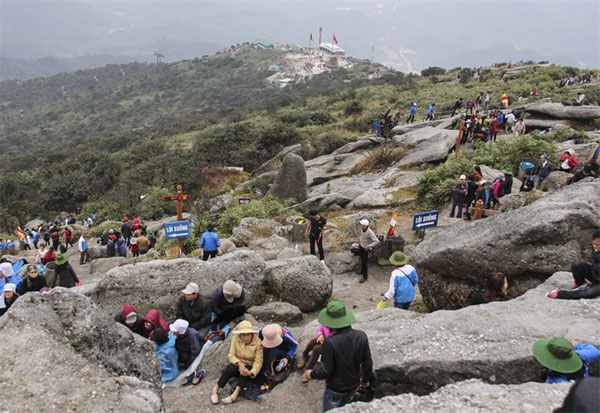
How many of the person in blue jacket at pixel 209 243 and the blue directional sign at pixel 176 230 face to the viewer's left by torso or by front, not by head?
0

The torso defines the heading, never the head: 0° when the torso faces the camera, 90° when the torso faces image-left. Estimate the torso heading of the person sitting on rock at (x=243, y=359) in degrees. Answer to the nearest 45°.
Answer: approximately 45°

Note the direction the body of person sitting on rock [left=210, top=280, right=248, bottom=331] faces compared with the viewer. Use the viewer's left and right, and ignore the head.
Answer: facing the viewer and to the left of the viewer

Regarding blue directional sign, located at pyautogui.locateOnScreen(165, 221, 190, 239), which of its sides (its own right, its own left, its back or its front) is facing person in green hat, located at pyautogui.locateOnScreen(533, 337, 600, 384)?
front

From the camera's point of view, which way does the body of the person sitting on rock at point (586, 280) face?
to the viewer's left

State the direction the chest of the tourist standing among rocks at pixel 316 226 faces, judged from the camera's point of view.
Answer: toward the camera

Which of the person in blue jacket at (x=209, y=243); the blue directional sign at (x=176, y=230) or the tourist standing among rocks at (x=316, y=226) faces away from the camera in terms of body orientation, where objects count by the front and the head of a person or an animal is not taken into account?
the person in blue jacket

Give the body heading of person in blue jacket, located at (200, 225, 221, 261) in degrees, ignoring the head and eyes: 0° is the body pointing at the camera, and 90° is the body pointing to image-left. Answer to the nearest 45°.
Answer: approximately 180°

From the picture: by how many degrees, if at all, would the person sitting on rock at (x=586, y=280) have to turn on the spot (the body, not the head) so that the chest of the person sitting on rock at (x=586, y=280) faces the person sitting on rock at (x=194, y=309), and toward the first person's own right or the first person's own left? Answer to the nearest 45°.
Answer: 0° — they already face them

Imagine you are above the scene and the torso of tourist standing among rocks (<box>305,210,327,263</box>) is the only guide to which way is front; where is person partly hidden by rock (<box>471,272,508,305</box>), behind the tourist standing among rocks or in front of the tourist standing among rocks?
in front

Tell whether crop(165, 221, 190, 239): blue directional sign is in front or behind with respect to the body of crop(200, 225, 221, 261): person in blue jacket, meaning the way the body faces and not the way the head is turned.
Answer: in front

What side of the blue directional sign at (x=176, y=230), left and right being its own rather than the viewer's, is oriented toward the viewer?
front
